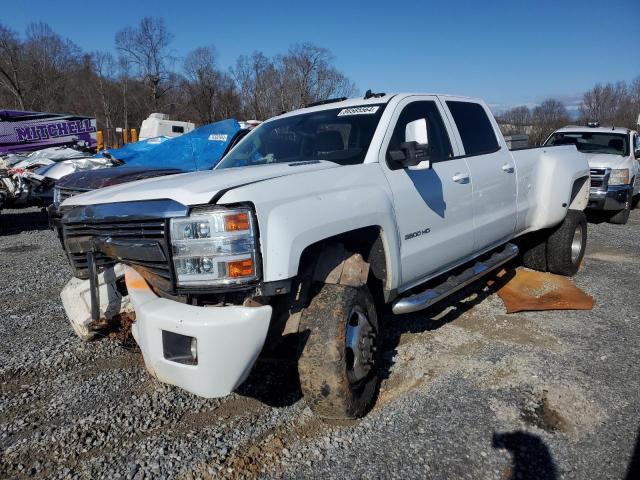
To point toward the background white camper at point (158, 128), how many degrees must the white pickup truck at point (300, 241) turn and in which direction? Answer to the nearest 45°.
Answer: approximately 135° to its right

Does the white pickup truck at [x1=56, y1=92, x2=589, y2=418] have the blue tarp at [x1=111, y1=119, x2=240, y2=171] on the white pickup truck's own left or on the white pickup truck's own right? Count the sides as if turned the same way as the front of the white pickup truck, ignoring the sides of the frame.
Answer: on the white pickup truck's own right

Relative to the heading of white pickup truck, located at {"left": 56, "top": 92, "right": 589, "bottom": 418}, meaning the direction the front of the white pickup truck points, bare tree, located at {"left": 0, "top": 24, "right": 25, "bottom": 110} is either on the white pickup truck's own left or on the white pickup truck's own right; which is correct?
on the white pickup truck's own right

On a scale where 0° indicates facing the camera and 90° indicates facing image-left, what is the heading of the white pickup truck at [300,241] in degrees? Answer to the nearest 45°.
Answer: approximately 45°

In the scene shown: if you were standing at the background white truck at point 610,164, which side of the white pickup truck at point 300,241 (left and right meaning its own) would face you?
back

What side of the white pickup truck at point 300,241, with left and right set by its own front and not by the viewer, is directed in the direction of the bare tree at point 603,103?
back
